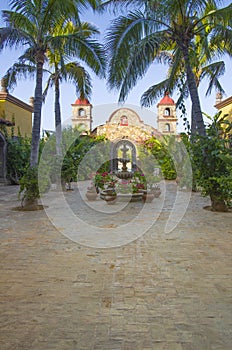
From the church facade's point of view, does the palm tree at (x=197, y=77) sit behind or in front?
in front

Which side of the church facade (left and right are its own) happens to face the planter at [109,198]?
front

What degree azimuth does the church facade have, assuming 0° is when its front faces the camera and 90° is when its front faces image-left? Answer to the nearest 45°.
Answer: approximately 0°

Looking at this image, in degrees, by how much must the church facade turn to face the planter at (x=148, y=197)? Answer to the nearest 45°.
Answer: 0° — it already faces it

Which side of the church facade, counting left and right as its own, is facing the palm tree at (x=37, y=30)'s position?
front

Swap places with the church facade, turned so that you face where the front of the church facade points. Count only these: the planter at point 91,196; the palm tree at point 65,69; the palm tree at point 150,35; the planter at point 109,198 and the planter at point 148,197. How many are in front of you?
5
